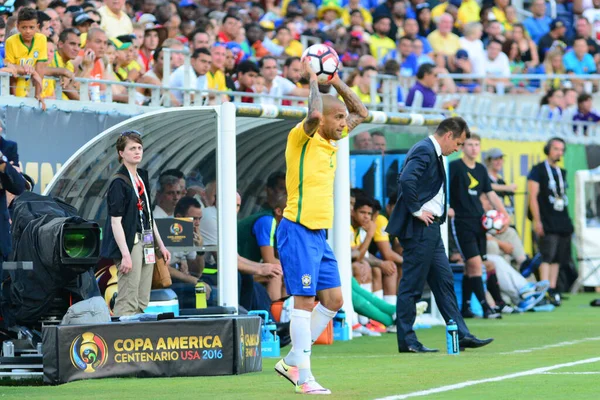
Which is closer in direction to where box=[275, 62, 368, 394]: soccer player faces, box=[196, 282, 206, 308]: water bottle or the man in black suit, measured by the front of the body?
the man in black suit

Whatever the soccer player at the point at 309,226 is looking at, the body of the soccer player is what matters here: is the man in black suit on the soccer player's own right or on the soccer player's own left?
on the soccer player's own left

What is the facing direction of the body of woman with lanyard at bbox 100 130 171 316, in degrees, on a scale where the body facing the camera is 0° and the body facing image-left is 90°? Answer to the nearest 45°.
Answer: approximately 315°
